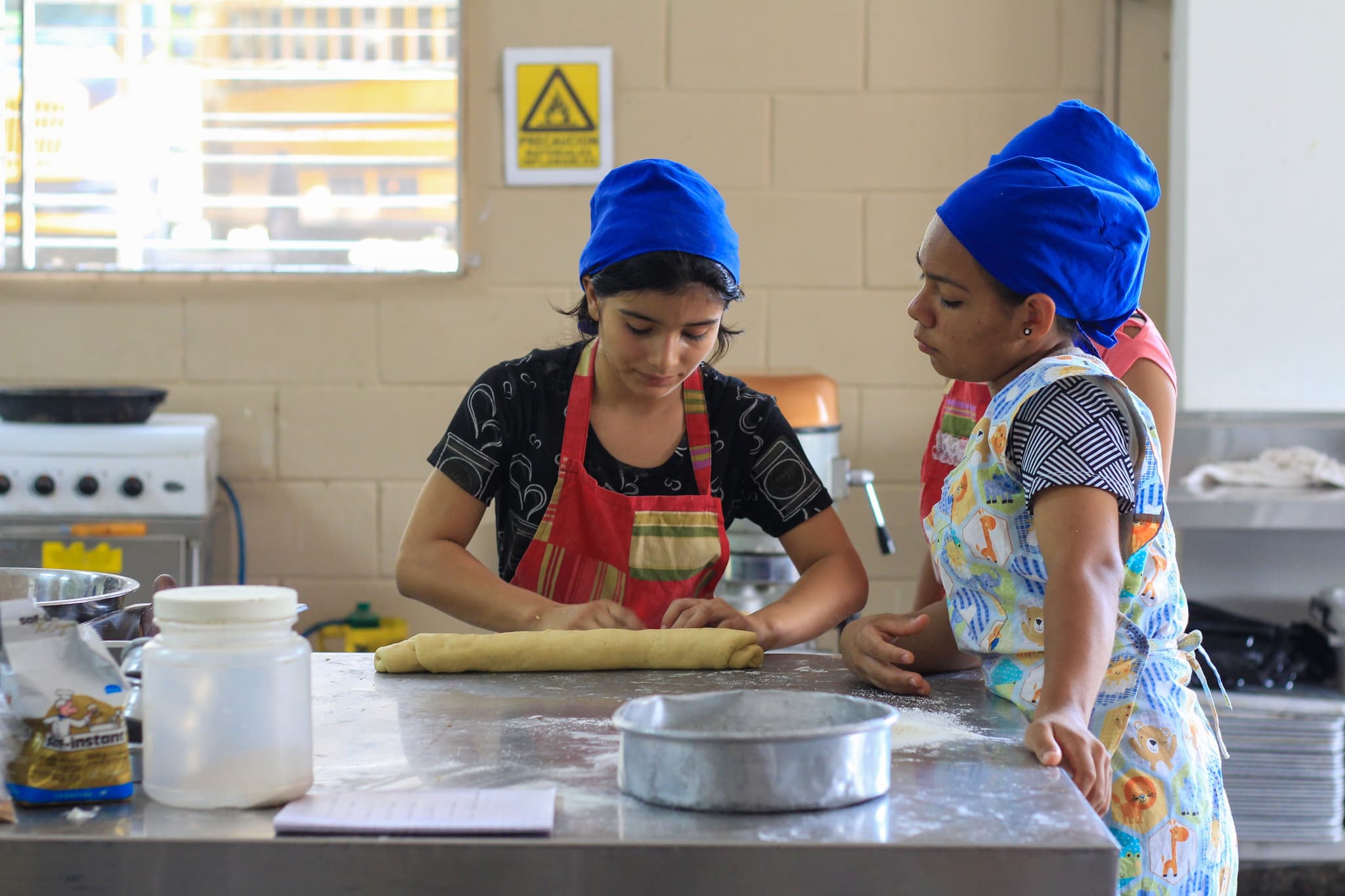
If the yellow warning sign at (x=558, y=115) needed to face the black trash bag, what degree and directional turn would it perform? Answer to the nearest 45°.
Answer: approximately 90° to its left

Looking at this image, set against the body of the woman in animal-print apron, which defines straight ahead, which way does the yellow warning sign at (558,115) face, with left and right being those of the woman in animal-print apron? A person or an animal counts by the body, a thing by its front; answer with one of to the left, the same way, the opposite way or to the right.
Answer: to the left

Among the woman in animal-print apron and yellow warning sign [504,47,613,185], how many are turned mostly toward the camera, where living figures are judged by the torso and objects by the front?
1

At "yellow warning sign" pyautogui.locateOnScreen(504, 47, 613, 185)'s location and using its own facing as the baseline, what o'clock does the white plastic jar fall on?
The white plastic jar is roughly at 12 o'clock from the yellow warning sign.

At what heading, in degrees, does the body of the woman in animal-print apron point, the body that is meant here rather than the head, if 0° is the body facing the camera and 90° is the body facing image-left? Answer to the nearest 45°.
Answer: approximately 90°

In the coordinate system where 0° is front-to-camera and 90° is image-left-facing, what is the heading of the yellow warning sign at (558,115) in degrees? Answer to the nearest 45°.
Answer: approximately 0°

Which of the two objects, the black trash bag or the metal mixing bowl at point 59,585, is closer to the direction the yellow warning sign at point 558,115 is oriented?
the metal mixing bowl

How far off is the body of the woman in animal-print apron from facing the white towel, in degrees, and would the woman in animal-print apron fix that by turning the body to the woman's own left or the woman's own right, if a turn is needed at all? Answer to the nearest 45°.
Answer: approximately 90° to the woman's own right

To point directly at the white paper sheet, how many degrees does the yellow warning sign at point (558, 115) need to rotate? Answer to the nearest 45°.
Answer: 0° — it already faces it
